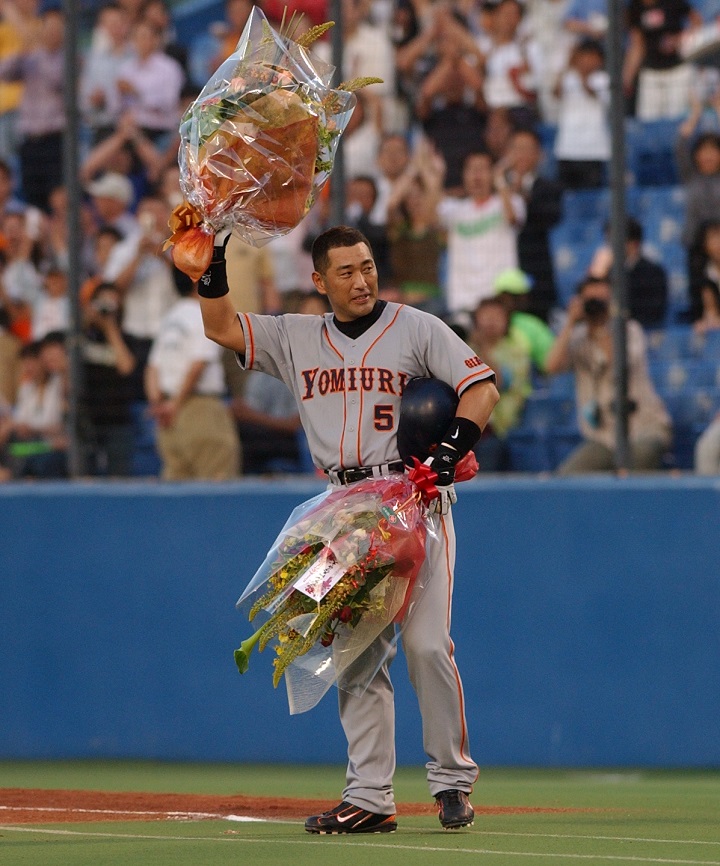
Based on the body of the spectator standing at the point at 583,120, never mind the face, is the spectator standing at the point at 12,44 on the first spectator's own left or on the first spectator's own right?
on the first spectator's own right

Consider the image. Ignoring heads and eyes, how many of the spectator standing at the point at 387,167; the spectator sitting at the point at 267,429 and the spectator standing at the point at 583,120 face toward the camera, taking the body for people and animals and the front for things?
3

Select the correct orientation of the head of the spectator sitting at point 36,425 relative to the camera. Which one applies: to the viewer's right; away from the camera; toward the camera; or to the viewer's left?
toward the camera

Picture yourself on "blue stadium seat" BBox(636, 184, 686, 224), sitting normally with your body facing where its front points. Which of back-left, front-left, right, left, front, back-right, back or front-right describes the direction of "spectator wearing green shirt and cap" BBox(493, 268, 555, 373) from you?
front-right

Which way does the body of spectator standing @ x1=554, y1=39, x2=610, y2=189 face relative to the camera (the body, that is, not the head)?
toward the camera

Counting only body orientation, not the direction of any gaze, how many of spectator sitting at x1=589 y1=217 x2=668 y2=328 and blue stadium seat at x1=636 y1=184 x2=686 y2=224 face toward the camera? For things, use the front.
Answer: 2

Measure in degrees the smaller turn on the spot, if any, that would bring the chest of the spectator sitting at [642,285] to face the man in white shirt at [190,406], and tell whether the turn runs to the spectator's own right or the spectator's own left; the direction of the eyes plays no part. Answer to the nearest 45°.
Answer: approximately 90° to the spectator's own right

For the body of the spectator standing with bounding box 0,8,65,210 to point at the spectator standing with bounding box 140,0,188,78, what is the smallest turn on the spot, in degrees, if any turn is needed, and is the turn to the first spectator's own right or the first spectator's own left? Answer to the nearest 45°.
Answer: approximately 135° to the first spectator's own left

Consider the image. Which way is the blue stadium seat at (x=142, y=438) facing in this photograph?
toward the camera

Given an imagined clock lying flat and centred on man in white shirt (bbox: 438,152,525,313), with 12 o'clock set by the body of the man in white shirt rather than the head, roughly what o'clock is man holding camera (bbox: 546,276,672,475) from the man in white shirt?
The man holding camera is roughly at 11 o'clock from the man in white shirt.

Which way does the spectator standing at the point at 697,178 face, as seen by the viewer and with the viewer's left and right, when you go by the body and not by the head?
facing the viewer

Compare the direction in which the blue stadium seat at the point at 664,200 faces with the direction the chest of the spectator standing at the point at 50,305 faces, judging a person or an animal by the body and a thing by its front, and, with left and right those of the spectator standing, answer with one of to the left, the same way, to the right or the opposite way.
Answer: the same way

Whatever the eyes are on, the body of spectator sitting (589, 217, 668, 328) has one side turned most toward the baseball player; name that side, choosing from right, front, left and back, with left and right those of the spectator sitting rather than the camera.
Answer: front

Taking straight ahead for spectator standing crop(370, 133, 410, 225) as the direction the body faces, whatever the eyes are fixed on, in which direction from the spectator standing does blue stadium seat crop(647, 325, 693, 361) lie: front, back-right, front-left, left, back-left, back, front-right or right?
front-left

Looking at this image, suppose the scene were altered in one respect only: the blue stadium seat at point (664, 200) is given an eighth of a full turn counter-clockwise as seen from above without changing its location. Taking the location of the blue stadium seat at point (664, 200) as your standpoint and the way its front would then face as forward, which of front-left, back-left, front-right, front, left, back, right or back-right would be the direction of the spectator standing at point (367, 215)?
back-right

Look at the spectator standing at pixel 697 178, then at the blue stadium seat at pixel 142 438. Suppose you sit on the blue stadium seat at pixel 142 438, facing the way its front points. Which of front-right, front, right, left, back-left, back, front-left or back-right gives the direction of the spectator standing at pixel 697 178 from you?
left
